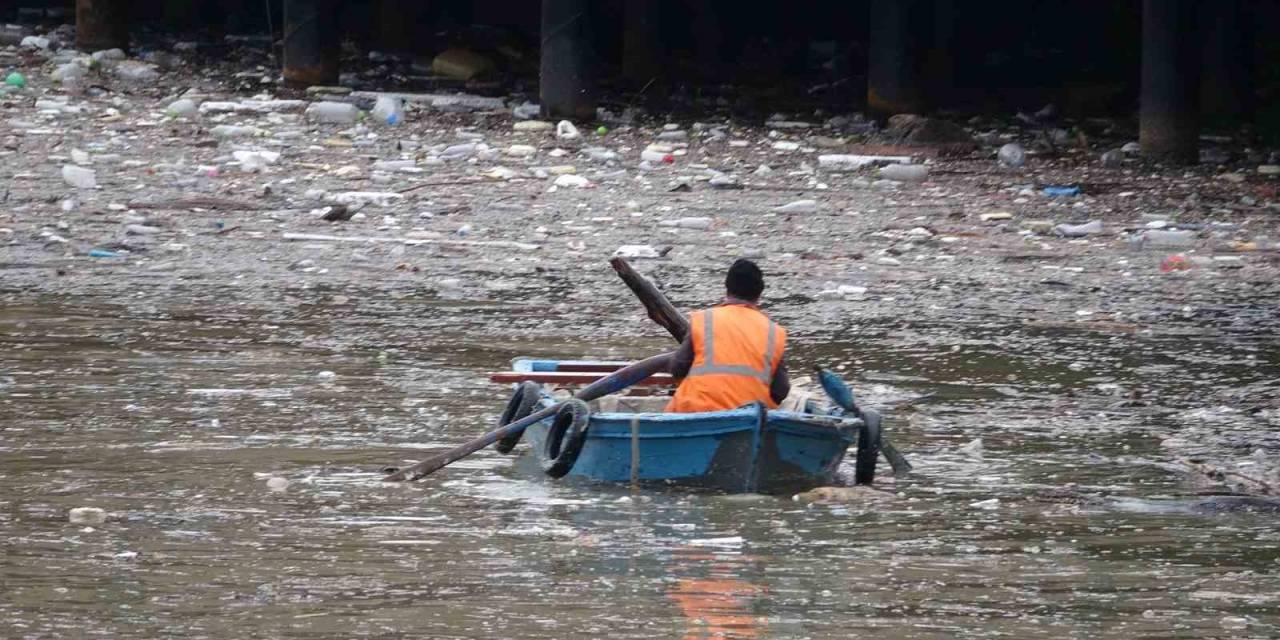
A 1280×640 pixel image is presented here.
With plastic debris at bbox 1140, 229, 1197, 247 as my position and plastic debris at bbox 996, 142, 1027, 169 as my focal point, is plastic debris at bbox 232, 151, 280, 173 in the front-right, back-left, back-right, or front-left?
front-left

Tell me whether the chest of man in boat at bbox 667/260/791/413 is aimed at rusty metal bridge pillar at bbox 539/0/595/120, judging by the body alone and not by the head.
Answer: yes

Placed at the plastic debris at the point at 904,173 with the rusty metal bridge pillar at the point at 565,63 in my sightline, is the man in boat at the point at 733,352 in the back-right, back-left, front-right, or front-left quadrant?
back-left

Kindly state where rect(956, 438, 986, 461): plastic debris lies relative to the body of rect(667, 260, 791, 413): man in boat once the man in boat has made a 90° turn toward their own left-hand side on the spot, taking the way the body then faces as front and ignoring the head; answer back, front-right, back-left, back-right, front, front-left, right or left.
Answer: back-right

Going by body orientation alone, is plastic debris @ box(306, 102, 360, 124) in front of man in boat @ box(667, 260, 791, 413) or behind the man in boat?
in front

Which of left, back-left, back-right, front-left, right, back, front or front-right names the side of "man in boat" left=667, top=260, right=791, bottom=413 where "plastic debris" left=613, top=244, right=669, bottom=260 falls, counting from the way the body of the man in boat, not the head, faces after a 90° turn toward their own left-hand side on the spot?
right

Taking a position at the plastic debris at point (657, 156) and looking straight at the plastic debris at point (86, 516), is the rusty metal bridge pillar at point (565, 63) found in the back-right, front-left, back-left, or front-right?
back-right

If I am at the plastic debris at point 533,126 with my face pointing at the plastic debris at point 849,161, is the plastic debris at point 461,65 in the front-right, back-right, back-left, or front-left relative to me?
back-left

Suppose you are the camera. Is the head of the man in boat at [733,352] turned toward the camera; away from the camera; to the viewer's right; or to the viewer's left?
away from the camera

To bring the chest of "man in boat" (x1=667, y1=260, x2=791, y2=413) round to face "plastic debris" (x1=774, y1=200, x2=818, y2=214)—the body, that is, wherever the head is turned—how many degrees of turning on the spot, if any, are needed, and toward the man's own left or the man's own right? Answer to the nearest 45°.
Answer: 0° — they already face it

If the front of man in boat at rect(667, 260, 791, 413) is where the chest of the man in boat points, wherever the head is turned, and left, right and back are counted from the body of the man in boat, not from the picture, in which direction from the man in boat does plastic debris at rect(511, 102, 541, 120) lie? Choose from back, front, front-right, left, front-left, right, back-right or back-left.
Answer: front

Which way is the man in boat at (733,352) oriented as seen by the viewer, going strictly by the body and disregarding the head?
away from the camera

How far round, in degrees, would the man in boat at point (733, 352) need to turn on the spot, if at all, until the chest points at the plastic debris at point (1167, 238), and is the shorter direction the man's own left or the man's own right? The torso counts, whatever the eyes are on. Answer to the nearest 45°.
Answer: approximately 45° to the man's own right
